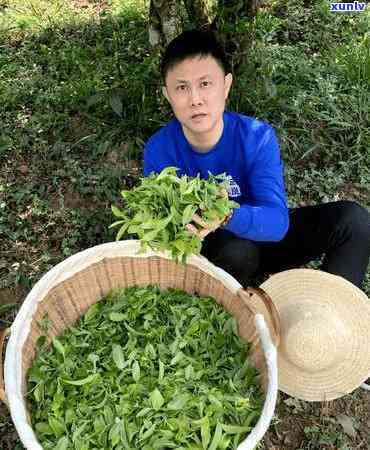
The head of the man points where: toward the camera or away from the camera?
toward the camera

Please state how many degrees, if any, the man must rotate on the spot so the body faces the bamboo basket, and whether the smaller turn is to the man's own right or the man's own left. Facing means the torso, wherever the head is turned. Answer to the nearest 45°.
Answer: approximately 45° to the man's own right

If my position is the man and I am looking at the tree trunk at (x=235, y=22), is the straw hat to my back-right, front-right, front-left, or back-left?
back-right

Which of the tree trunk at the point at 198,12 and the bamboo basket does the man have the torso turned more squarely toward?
the bamboo basket

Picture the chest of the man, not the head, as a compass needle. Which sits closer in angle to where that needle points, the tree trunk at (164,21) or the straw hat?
the straw hat

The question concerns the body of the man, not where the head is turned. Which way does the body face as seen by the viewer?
toward the camera

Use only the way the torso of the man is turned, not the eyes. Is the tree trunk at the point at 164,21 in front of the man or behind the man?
behind

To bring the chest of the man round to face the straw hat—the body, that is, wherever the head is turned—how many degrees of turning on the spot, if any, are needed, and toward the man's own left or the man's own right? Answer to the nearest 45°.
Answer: approximately 45° to the man's own left

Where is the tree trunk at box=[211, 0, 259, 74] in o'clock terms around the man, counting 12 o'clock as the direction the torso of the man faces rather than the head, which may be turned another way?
The tree trunk is roughly at 6 o'clock from the man.

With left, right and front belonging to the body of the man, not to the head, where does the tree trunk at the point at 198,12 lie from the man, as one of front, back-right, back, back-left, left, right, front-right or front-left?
back
